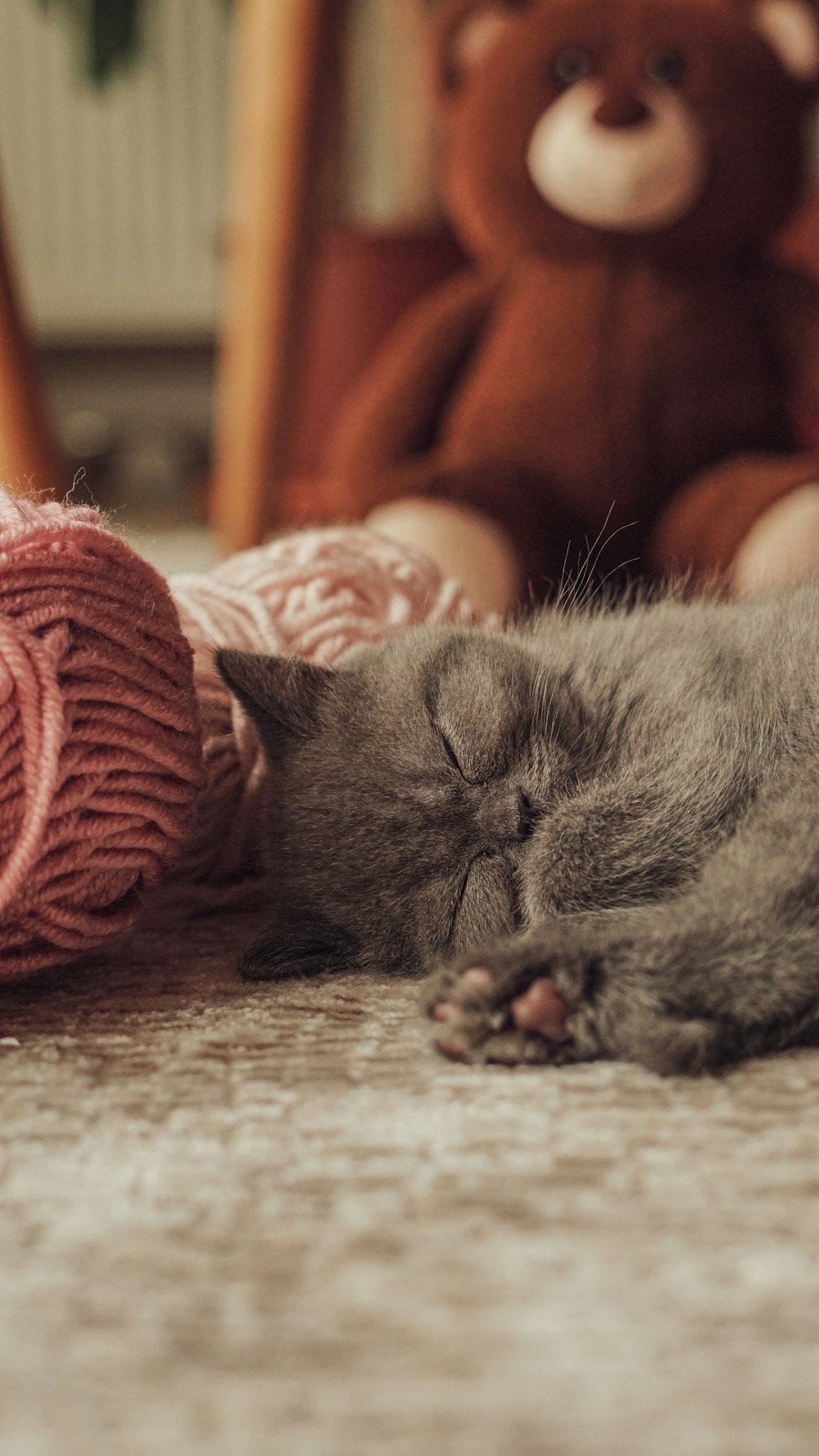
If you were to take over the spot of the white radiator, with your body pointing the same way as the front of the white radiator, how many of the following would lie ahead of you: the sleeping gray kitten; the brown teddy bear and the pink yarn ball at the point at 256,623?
3

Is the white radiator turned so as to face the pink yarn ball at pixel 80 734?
yes

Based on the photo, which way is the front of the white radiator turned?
toward the camera

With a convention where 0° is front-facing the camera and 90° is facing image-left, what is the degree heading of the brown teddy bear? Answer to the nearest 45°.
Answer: approximately 0°

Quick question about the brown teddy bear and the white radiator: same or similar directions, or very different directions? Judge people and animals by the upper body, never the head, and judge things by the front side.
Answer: same or similar directions

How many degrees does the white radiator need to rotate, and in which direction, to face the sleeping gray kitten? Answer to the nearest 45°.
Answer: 0° — it already faces it

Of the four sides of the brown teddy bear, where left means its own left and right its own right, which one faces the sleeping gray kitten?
front

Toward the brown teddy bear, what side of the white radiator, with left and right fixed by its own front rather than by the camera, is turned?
front

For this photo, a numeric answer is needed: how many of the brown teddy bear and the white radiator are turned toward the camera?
2
